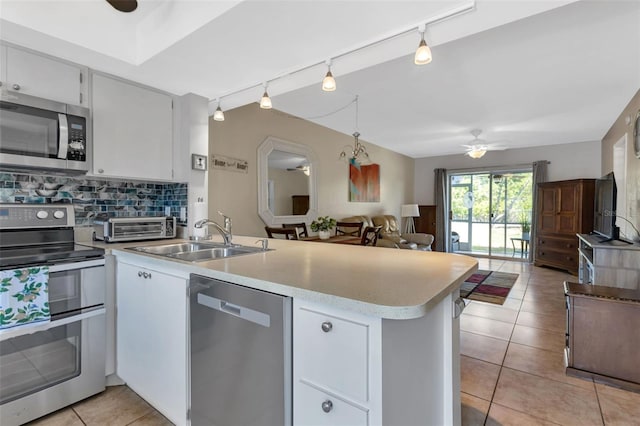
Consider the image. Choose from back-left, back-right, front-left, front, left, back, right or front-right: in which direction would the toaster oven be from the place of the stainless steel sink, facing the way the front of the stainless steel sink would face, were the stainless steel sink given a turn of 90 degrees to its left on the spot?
back

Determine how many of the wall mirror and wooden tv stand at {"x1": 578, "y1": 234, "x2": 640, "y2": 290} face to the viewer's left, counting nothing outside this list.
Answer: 1

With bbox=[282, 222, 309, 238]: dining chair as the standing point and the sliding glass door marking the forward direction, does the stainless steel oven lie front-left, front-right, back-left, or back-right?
back-right

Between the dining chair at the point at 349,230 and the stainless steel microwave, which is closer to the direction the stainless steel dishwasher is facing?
the stainless steel microwave

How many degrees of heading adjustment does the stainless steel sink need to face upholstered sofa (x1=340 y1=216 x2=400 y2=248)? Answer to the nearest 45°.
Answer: approximately 180°

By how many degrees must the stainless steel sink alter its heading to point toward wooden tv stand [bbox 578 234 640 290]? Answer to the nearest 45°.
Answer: approximately 135° to its left

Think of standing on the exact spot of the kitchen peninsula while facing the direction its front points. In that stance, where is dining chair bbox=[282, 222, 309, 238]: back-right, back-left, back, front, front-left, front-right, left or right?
back-right

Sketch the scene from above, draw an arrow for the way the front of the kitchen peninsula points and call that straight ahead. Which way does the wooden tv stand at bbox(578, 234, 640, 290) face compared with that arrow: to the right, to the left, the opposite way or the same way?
to the right

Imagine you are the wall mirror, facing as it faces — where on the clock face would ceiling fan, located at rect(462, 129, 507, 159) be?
The ceiling fan is roughly at 10 o'clock from the wall mirror.

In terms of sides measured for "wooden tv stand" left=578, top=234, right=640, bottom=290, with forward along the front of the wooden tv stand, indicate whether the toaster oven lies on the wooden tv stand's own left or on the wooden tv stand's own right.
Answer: on the wooden tv stand's own left

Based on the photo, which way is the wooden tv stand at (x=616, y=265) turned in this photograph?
to the viewer's left

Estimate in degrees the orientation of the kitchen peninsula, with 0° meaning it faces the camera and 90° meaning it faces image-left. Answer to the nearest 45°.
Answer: approximately 45°

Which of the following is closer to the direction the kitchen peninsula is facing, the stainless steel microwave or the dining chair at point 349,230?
the stainless steel microwave

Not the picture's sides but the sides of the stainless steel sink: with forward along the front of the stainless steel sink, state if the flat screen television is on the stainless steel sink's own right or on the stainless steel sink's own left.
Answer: on the stainless steel sink's own left
